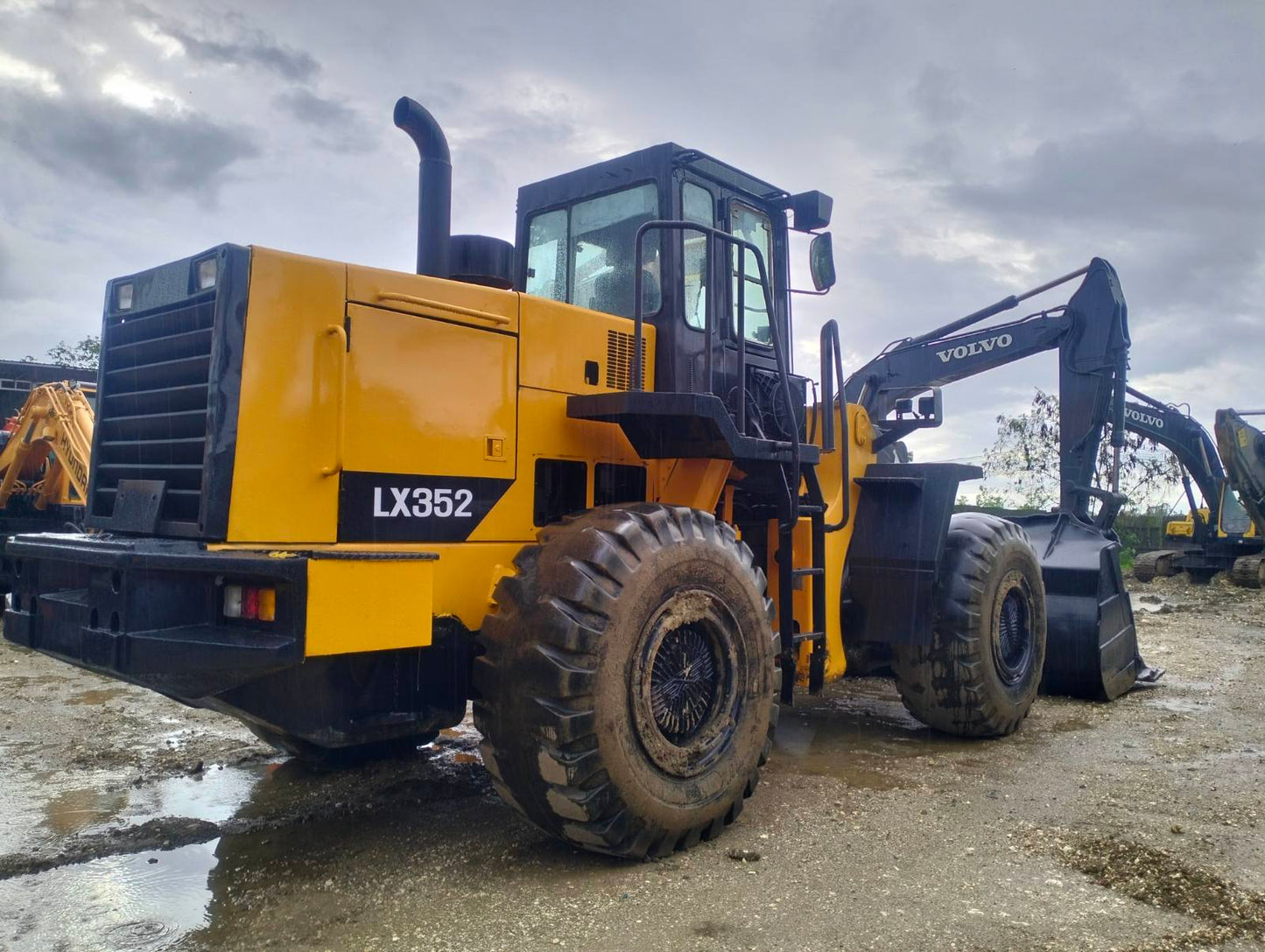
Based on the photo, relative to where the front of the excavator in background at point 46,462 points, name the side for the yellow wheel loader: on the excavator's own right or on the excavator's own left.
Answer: on the excavator's own left

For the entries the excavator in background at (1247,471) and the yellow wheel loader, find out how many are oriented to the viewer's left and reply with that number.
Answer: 1

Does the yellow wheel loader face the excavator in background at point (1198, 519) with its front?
yes

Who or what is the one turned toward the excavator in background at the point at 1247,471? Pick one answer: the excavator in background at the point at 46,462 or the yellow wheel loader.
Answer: the yellow wheel loader

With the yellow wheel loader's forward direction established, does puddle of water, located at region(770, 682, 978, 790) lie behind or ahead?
ahead

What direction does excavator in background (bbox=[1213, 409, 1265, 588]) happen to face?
to the viewer's left

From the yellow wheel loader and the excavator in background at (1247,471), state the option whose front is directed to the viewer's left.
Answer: the excavator in background

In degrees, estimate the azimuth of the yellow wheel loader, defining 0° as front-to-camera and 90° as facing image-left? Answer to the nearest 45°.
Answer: approximately 225°

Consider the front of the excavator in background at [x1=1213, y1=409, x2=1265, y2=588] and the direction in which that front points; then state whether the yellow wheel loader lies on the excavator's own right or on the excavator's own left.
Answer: on the excavator's own left

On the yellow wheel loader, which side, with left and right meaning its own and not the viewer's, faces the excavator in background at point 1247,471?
front

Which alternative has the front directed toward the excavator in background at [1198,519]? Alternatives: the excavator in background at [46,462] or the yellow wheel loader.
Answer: the yellow wheel loader

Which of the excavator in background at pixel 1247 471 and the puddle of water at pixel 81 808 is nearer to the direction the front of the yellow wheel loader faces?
the excavator in background
